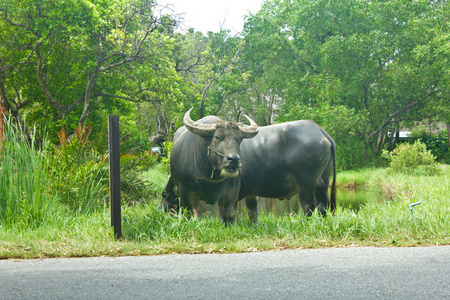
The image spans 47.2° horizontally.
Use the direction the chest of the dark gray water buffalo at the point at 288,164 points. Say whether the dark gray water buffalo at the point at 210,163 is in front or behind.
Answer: in front

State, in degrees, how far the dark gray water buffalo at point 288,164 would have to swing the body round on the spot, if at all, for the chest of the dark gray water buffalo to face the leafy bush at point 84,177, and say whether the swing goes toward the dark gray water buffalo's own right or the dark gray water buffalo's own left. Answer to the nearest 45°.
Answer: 0° — it already faces it

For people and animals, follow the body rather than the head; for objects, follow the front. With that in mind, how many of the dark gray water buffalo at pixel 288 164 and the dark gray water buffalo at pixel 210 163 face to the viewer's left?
1

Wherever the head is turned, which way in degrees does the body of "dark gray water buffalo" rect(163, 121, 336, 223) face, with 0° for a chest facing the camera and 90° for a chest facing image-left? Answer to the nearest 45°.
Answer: approximately 90°

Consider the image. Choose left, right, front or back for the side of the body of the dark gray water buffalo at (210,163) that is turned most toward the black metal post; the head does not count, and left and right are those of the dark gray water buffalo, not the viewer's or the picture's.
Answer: right

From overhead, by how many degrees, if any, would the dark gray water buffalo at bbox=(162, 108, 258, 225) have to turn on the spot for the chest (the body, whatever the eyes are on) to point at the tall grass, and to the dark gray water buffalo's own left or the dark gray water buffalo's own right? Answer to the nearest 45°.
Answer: approximately 135° to the dark gray water buffalo's own right

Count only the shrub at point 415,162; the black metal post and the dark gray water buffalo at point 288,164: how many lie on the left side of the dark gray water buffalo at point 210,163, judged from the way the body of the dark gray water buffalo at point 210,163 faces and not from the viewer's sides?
2

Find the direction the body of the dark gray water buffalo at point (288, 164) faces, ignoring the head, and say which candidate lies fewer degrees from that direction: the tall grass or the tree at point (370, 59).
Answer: the tall grass

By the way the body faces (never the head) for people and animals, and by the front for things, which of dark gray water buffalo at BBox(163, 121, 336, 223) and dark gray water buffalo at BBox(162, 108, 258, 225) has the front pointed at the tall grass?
dark gray water buffalo at BBox(163, 121, 336, 223)

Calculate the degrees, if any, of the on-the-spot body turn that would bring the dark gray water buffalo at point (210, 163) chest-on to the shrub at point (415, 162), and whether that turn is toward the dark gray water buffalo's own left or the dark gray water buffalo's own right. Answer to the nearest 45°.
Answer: approximately 90° to the dark gray water buffalo's own left

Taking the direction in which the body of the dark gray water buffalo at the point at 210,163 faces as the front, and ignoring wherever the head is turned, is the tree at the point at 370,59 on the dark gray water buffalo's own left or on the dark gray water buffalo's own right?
on the dark gray water buffalo's own left
